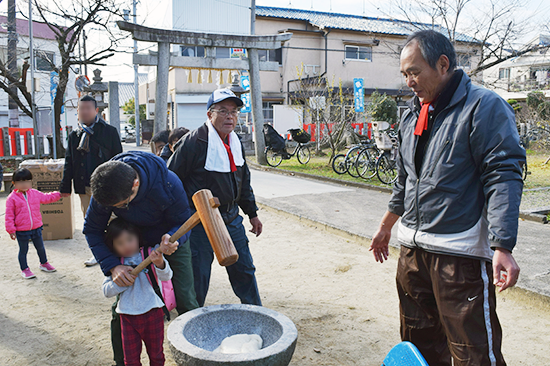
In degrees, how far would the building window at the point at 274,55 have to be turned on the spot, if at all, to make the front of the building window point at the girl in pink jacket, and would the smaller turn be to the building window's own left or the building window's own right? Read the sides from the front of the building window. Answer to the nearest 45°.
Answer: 0° — it already faces them

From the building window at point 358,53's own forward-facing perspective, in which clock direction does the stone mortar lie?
The stone mortar is roughly at 12 o'clock from the building window.

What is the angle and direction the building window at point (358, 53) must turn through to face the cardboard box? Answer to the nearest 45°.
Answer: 0° — it already faces it

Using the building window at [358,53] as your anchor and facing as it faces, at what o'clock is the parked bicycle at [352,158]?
The parked bicycle is roughly at 12 o'clock from the building window.

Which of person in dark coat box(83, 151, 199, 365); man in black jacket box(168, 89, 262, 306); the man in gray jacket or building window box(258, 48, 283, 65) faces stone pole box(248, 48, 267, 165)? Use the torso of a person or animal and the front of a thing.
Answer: the building window

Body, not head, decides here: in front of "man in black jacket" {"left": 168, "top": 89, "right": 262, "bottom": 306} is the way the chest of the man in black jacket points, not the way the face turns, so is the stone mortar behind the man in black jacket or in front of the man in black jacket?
in front

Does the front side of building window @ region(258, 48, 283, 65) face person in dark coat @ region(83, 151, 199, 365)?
yes

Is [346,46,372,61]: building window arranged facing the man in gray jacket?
yes

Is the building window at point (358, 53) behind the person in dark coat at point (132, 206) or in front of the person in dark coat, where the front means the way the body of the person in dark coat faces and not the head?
behind

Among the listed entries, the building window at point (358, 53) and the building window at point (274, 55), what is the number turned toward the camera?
2

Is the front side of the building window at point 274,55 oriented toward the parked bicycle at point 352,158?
yes
